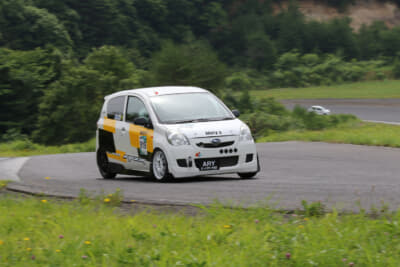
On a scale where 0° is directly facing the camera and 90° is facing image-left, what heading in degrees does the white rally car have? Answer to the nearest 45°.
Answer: approximately 315°

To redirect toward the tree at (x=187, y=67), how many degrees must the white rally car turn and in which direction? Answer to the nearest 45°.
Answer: approximately 135° to its left

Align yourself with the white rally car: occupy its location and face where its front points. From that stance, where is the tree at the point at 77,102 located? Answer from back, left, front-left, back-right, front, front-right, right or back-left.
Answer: back-left

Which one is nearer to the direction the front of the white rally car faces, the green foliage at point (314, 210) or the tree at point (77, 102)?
the green foliage

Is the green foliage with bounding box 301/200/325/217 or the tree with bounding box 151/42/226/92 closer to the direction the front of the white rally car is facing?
the green foliage
